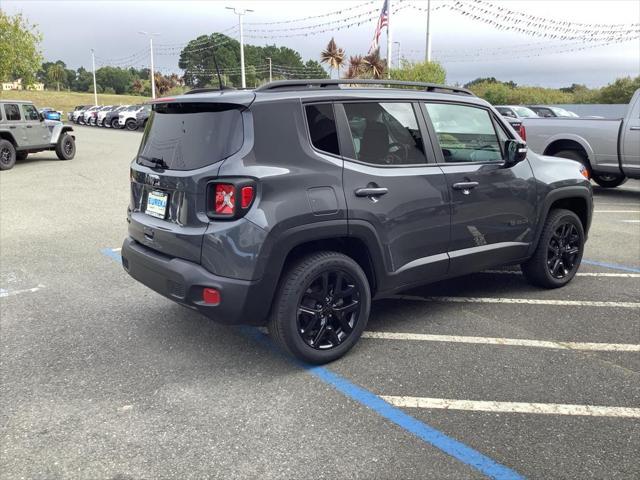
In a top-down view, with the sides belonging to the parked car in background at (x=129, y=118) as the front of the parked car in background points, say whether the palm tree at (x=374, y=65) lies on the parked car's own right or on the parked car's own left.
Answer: on the parked car's own left

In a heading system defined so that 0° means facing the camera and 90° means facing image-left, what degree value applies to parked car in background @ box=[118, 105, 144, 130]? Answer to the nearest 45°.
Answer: approximately 45°

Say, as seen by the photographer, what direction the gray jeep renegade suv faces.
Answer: facing away from the viewer and to the right of the viewer

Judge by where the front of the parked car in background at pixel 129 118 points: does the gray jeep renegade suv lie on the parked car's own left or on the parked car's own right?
on the parked car's own left

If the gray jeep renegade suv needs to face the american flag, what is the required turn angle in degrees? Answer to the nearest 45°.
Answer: approximately 45° to its left

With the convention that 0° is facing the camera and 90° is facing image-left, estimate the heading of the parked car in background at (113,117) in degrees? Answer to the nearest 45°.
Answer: approximately 45°

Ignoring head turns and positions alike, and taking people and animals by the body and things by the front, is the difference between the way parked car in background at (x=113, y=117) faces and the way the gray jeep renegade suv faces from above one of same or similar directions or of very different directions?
very different directions
